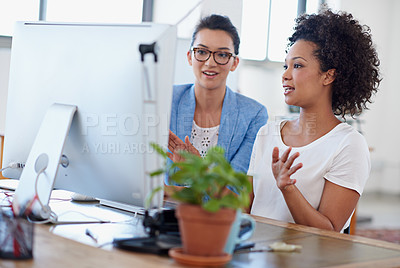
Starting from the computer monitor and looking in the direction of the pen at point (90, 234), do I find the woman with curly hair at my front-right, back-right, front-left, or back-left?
back-left

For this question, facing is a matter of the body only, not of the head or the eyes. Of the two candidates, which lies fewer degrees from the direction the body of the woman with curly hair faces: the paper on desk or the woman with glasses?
the paper on desk

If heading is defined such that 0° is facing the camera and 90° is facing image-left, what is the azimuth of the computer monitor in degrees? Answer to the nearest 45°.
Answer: approximately 225°

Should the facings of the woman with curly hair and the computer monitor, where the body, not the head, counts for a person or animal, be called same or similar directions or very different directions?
very different directions

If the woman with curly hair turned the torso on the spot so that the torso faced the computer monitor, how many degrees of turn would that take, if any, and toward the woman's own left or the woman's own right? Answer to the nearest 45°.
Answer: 0° — they already face it
